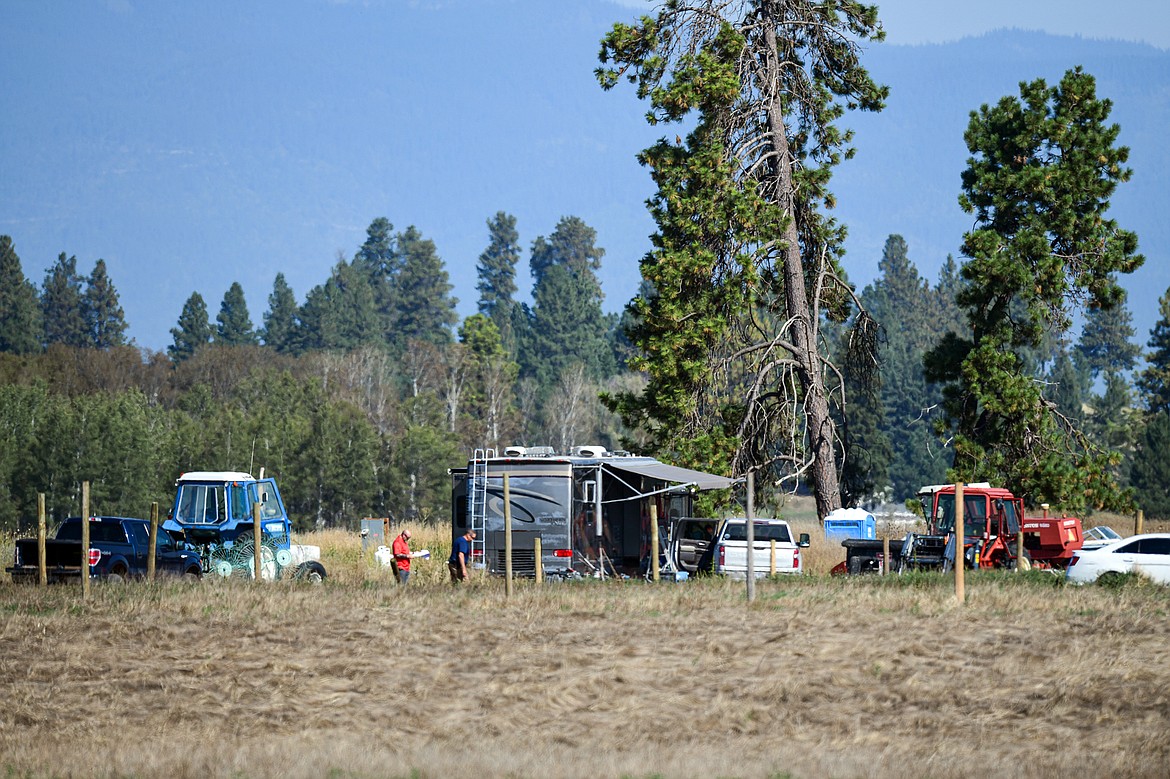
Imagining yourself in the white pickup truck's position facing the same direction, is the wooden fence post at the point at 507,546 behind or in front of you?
behind

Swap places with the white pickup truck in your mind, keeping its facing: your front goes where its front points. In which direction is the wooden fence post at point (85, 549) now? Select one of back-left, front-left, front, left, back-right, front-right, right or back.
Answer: back-left

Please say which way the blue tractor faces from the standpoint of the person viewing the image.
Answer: facing away from the viewer and to the right of the viewer

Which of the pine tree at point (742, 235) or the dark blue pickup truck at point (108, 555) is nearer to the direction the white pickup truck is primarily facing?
the pine tree

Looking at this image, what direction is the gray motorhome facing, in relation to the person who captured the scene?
facing away from the viewer and to the right of the viewer

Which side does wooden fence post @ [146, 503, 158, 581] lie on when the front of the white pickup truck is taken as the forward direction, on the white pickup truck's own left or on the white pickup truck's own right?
on the white pickup truck's own left

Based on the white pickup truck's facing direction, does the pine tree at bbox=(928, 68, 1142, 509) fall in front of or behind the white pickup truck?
in front

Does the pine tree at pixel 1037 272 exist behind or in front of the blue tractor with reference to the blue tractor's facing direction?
in front

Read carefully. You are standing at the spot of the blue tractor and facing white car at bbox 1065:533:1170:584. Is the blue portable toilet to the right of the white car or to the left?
left

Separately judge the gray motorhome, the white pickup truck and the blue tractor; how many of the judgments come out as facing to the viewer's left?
0

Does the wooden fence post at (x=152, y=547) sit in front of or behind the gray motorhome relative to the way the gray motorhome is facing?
behind

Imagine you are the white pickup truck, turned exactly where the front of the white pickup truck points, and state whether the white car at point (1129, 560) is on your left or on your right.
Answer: on your right

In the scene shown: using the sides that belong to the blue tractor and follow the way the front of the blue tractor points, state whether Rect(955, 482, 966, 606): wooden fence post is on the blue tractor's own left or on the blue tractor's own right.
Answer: on the blue tractor's own right

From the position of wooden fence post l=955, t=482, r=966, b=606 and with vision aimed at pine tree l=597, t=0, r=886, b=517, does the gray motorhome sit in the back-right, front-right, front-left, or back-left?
front-left

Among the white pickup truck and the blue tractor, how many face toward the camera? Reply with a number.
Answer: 0

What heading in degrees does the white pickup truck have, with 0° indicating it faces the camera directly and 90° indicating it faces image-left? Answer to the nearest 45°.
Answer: approximately 180°

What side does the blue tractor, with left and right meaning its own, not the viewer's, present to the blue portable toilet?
front

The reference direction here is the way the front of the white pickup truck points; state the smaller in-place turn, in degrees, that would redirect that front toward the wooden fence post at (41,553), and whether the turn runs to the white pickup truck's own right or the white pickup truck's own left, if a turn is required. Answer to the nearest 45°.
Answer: approximately 135° to the white pickup truck's own left
